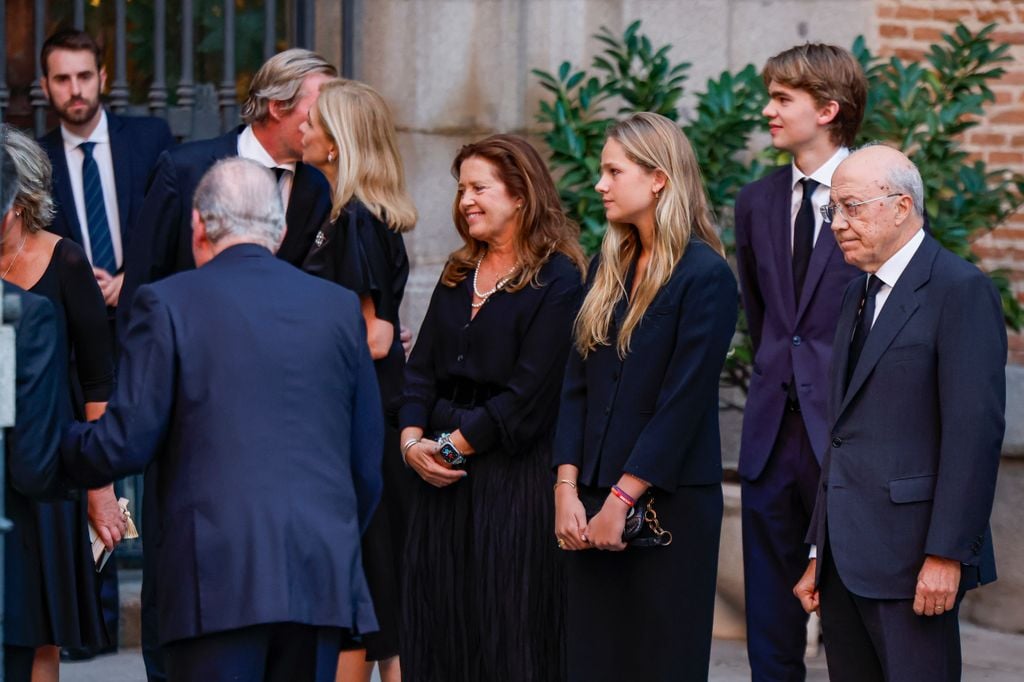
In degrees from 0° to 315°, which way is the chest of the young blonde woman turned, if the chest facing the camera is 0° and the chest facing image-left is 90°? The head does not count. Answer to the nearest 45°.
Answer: approximately 45°

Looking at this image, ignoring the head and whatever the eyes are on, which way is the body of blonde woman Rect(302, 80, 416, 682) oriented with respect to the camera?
to the viewer's left

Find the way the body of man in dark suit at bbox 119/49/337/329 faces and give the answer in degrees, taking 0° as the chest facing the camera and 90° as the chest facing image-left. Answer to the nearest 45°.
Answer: approximately 315°

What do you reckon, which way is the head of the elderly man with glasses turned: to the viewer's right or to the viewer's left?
to the viewer's left

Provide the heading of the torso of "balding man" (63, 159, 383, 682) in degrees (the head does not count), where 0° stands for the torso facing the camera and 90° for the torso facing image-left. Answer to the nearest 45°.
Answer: approximately 180°

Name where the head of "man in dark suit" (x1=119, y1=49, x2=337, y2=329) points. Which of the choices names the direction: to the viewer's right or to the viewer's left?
to the viewer's right

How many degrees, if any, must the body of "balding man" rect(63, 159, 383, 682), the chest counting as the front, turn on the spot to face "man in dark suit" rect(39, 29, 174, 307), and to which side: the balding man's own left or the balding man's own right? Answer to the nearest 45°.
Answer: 0° — they already face them

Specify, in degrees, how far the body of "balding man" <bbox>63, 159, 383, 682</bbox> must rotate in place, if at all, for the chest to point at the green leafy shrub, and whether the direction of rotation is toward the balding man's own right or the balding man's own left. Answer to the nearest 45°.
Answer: approximately 45° to the balding man's own right
